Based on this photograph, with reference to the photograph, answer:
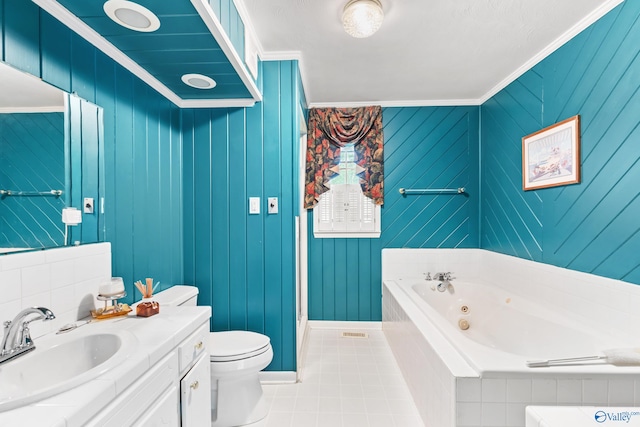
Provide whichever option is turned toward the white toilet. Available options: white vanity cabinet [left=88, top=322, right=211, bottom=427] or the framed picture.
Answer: the framed picture

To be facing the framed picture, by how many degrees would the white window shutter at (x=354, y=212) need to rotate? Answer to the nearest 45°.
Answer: approximately 45° to its left

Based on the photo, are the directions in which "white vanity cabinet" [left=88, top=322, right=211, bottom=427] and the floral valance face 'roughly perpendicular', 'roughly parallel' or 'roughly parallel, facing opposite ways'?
roughly perpendicular

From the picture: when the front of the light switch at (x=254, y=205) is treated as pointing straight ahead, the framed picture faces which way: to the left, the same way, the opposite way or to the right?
to the right

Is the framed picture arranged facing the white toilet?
yes
